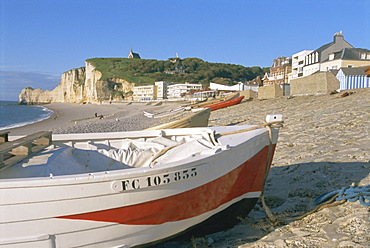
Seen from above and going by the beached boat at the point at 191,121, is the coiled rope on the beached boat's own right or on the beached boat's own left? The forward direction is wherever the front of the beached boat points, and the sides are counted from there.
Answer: on the beached boat's own right

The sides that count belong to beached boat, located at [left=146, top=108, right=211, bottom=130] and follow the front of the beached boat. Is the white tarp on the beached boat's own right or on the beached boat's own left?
on the beached boat's own right

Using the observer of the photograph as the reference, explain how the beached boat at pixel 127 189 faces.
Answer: facing to the right of the viewer

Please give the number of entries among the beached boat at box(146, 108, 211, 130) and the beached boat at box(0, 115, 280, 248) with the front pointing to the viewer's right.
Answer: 2

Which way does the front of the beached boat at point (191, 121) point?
to the viewer's right

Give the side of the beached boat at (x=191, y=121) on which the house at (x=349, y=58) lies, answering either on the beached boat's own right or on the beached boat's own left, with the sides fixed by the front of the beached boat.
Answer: on the beached boat's own left

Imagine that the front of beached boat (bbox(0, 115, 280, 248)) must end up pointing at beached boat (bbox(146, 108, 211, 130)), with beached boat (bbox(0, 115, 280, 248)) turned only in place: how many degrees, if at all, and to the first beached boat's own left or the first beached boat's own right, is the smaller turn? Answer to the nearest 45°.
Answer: approximately 90° to the first beached boat's own left
